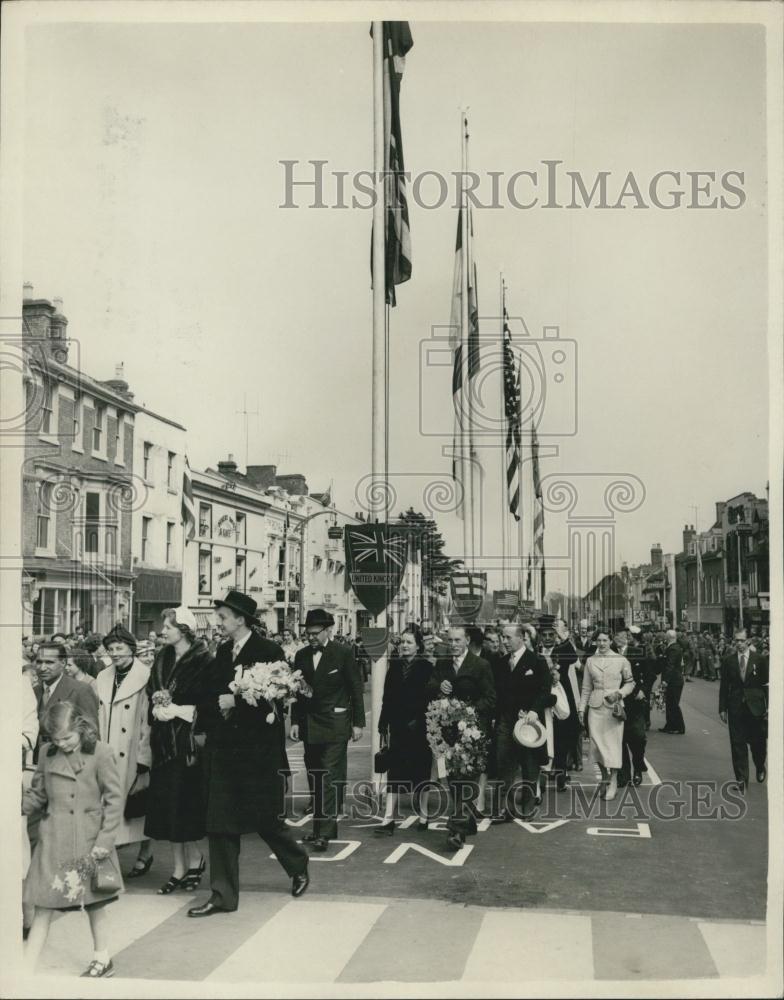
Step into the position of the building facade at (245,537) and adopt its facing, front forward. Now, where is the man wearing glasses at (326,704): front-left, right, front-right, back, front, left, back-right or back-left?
front-right

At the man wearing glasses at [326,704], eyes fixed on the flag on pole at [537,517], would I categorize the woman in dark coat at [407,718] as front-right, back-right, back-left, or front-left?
front-right

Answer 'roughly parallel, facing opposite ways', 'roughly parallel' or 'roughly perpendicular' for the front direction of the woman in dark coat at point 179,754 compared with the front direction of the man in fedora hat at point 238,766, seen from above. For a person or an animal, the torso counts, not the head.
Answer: roughly parallel

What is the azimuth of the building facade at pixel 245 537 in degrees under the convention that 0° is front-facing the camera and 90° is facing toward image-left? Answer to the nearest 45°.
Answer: approximately 315°

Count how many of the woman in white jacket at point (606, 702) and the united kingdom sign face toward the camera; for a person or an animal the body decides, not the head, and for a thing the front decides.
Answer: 2

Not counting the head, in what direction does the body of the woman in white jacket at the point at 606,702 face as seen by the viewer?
toward the camera

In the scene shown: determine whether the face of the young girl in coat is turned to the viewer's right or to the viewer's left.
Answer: to the viewer's left

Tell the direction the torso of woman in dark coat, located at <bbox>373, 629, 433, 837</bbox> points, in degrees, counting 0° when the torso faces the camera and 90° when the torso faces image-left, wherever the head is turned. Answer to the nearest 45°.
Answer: approximately 45°

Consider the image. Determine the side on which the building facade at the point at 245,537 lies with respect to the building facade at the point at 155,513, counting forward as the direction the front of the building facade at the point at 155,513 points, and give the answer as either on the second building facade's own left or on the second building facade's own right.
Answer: on the second building facade's own left

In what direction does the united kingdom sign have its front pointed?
toward the camera

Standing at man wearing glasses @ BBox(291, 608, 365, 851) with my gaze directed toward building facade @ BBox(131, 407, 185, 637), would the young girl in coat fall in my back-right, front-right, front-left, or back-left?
back-left

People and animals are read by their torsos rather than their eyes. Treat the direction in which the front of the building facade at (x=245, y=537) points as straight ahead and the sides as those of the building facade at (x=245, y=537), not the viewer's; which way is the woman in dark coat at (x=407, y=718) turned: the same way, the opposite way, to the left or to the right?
to the right
